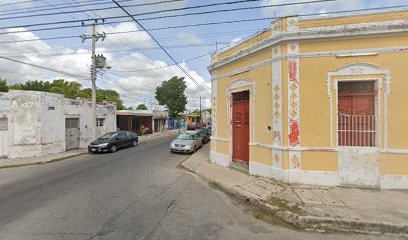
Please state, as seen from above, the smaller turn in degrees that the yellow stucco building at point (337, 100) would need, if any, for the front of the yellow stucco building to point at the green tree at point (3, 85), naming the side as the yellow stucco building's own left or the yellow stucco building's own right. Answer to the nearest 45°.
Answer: approximately 45° to the yellow stucco building's own right

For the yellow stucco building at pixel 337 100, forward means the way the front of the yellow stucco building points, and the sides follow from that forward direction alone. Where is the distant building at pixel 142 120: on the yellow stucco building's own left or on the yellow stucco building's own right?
on the yellow stucco building's own right

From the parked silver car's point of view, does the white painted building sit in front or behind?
in front

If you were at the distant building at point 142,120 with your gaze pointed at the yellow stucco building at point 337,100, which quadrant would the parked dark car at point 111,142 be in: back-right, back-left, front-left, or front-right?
front-right

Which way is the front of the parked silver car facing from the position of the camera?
facing the viewer and to the left of the viewer

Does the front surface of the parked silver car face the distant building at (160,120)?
no

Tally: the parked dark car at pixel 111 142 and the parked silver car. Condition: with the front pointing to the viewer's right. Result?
0

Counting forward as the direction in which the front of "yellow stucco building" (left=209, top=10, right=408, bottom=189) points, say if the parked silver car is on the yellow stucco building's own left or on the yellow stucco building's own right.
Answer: on the yellow stucco building's own right

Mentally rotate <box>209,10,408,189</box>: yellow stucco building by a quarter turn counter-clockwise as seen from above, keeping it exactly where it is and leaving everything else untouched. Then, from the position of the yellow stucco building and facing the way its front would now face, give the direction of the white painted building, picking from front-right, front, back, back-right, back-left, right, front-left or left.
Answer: back-right

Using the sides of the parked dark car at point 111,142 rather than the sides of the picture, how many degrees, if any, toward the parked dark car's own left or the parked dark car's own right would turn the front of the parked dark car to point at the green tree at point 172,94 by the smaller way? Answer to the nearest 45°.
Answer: approximately 180°

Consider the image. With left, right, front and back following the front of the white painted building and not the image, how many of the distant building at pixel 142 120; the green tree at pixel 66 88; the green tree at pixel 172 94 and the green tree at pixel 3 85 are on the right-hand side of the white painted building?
0

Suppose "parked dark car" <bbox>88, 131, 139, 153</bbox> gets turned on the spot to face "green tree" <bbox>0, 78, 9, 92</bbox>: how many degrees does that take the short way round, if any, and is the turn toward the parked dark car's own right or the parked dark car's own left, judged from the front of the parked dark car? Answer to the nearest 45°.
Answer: approximately 90° to the parked dark car's own right

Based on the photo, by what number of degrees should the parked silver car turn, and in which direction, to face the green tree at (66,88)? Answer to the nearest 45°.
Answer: approximately 90° to its right

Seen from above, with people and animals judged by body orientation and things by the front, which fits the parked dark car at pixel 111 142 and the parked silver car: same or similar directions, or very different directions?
same or similar directions

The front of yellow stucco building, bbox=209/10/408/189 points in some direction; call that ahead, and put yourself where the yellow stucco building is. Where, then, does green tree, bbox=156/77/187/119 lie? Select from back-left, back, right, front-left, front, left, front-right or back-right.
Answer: right

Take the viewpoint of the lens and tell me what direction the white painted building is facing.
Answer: facing the viewer and to the right of the viewer
